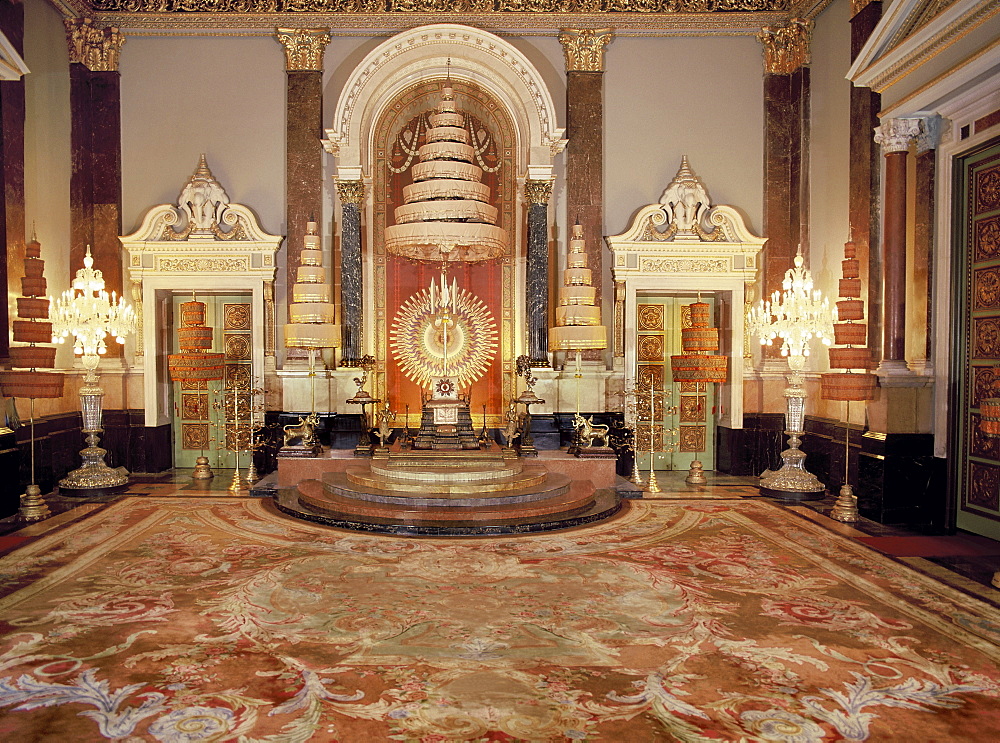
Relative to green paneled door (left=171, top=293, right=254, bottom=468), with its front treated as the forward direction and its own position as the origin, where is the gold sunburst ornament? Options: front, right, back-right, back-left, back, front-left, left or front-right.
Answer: front-left

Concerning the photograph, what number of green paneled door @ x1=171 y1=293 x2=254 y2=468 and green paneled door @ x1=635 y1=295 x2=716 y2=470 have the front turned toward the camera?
2

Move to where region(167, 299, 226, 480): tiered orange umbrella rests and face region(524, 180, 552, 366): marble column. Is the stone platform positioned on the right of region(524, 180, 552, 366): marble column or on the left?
right

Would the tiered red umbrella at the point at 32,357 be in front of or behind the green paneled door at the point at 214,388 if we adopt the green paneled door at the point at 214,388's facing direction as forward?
in front

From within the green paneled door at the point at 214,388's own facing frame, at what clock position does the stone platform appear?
The stone platform is roughly at 11 o'clock from the green paneled door.

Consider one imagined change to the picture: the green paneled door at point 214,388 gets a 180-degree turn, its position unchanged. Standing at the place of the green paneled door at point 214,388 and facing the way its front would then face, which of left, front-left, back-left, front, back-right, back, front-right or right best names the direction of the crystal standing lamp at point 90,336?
back-left

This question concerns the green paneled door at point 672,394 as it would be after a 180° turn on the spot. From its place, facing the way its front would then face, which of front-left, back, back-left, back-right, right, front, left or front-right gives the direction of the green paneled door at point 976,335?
back-right

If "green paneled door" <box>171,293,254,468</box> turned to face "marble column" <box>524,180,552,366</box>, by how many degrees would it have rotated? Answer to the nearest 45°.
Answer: approximately 45° to its left

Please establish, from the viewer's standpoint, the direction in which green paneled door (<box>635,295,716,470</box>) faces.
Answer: facing the viewer

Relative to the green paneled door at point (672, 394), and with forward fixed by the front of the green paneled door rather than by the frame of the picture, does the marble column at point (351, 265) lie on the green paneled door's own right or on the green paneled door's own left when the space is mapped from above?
on the green paneled door's own right

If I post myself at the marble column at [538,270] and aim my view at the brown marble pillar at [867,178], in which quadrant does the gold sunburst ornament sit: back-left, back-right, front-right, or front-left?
back-right

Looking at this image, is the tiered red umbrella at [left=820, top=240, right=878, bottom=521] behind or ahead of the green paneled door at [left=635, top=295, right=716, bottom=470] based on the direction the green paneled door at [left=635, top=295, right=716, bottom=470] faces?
ahead

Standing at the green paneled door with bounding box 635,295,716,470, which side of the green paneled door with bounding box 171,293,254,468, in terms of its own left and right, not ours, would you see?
left

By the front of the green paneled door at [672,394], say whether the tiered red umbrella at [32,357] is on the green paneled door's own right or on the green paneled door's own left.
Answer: on the green paneled door's own right

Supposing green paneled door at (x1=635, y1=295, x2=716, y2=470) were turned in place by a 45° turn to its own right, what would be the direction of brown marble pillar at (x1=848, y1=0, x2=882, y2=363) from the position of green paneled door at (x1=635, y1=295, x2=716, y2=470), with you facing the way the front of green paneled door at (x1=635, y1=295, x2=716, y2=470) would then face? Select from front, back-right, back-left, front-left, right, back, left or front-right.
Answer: left

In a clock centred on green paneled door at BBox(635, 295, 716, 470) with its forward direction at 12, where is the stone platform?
The stone platform is roughly at 1 o'clock from the green paneled door.

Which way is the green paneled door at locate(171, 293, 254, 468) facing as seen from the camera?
toward the camera

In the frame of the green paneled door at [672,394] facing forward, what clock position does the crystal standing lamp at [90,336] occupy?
The crystal standing lamp is roughly at 2 o'clock from the green paneled door.

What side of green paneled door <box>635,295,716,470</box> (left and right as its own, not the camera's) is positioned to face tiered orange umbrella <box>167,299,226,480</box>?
right
